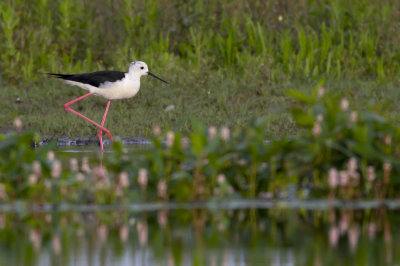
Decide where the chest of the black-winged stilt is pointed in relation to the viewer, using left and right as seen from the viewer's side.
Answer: facing to the right of the viewer
